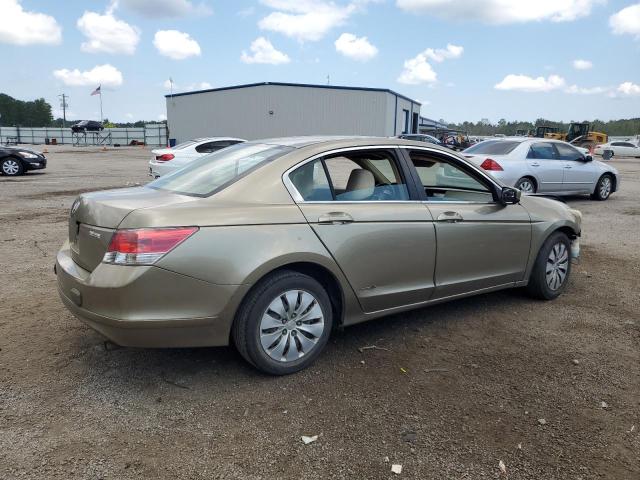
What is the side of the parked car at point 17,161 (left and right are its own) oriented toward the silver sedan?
front

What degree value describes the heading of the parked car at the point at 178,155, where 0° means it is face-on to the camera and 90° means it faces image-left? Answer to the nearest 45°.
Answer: approximately 225°

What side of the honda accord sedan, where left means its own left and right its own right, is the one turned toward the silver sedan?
front

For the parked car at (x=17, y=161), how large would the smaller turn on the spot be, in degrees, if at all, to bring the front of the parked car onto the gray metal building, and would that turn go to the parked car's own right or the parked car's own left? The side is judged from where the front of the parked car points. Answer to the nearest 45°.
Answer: approximately 90° to the parked car's own left

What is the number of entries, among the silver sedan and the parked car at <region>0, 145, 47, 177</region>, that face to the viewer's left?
0

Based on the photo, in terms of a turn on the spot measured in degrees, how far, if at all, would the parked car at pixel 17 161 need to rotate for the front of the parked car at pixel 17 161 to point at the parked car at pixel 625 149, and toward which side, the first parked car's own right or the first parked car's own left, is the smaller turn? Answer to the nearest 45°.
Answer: approximately 45° to the first parked car's own left

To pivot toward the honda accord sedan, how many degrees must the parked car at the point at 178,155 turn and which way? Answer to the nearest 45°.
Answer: approximately 135° to its right

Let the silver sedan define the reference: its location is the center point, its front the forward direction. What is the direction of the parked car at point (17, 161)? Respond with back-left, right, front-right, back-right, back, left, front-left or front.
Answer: back-left

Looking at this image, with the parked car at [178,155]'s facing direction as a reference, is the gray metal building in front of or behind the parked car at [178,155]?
in front

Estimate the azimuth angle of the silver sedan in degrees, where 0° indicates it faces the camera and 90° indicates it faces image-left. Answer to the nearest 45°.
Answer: approximately 225°

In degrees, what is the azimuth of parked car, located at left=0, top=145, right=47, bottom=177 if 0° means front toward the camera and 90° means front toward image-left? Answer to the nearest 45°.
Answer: approximately 315°

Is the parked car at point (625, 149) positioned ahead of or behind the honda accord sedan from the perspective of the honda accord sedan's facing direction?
ahead

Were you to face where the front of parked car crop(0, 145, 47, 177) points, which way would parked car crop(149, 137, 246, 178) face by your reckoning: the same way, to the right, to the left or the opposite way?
to the left
